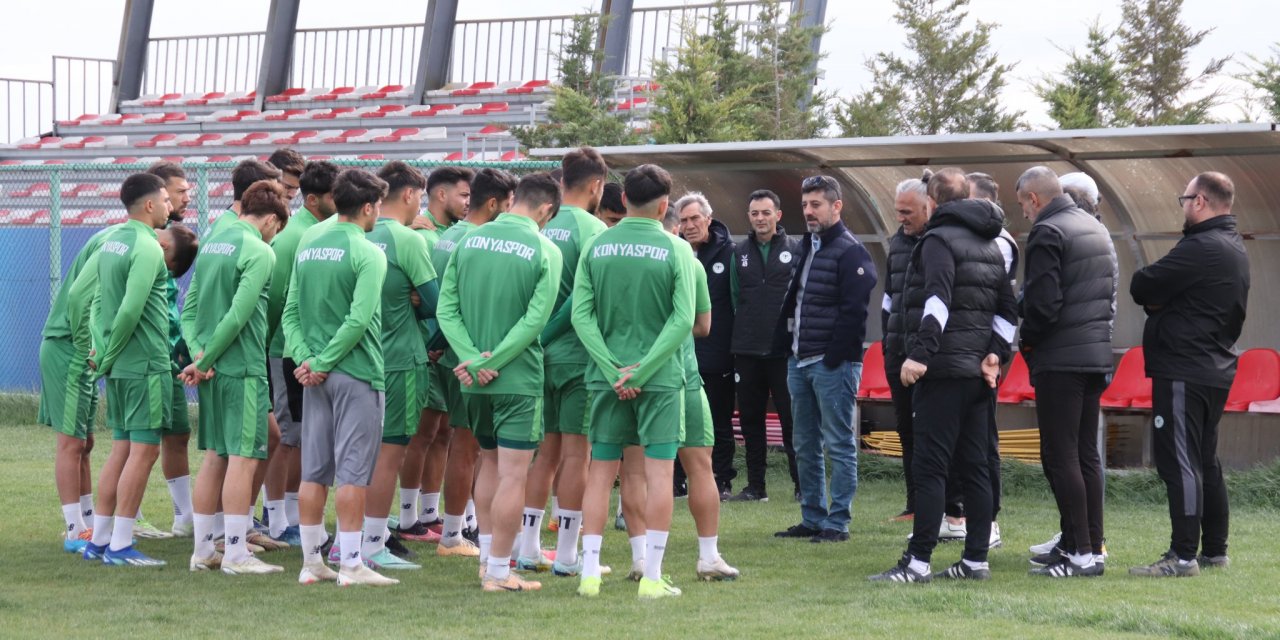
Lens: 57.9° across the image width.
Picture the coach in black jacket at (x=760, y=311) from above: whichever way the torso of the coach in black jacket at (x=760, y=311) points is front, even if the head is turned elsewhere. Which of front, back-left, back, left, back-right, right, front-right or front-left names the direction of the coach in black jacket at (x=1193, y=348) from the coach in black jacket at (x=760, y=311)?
front-left

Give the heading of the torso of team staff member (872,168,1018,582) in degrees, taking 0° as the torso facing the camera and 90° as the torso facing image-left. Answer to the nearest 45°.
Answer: approximately 135°

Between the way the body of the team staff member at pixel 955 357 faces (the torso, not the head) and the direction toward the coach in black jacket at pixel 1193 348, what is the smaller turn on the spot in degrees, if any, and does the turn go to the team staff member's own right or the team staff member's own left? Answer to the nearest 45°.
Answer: approximately 90° to the team staff member's own right

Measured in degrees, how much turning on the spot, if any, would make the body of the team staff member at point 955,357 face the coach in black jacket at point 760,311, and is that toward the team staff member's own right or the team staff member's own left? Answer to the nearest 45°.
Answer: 0° — they already face them

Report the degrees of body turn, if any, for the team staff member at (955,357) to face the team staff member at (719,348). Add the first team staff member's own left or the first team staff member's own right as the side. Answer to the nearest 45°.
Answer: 0° — they already face them

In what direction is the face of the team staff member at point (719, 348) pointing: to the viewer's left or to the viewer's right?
to the viewer's left

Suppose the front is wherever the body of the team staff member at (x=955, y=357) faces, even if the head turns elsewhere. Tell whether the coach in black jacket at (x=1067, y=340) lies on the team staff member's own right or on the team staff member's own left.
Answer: on the team staff member's own right

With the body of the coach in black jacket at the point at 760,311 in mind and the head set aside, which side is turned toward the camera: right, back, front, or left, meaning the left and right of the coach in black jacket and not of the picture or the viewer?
front
